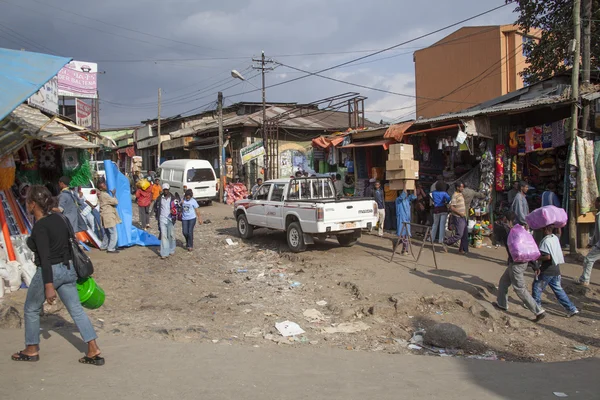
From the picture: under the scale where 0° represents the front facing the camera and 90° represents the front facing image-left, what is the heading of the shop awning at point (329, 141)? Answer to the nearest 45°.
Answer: approximately 45°

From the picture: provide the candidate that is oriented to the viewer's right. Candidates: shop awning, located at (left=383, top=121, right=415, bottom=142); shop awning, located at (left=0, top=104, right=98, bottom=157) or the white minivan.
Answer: shop awning, located at (left=0, top=104, right=98, bottom=157)

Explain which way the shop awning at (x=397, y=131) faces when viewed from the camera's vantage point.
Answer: facing the viewer and to the left of the viewer

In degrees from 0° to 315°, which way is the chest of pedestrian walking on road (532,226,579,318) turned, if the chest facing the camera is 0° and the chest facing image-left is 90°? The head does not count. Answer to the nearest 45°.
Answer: approximately 135°

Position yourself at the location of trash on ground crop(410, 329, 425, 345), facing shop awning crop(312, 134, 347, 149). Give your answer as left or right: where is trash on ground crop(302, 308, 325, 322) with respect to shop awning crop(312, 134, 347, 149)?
left

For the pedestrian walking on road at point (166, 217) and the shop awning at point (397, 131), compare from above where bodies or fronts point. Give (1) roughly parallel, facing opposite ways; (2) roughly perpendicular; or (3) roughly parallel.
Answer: roughly perpendicular

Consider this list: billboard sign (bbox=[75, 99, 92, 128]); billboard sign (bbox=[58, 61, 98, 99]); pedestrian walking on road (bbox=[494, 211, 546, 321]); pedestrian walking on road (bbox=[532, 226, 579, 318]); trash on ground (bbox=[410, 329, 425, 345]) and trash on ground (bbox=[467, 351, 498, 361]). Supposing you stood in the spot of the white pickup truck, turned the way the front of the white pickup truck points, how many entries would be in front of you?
2

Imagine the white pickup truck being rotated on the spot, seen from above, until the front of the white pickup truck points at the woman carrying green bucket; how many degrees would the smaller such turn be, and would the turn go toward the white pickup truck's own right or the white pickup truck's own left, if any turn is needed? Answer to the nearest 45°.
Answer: approximately 135° to the white pickup truck's own left

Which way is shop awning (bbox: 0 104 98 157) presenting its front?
to the viewer's right

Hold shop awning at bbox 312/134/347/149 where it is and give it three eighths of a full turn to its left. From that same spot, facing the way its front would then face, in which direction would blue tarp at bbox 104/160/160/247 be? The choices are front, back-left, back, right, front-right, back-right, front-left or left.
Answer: back-right

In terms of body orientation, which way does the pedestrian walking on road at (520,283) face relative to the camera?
to the viewer's left

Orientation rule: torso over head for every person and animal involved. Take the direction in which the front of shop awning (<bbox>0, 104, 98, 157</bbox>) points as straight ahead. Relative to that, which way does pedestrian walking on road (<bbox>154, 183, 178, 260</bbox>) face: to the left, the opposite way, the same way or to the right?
to the right

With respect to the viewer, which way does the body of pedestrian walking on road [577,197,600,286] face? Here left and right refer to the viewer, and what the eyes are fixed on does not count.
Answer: facing to the left of the viewer

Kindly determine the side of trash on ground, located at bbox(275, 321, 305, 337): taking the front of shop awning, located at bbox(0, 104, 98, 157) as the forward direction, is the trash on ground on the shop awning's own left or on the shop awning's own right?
on the shop awning's own right
